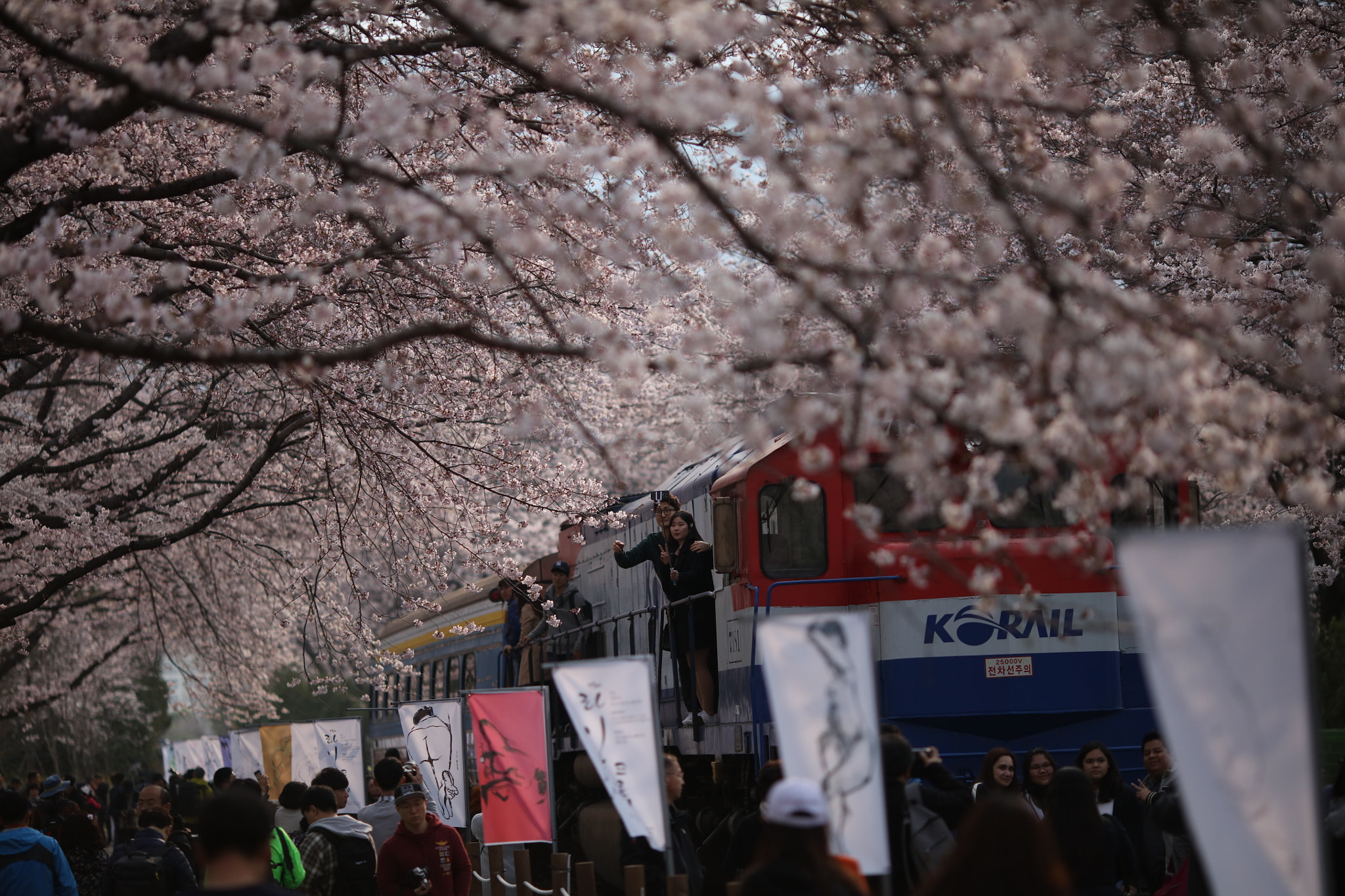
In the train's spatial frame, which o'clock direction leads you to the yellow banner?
The yellow banner is roughly at 6 o'clock from the train.

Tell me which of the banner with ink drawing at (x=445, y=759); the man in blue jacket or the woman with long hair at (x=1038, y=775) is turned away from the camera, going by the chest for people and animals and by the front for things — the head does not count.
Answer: the man in blue jacket

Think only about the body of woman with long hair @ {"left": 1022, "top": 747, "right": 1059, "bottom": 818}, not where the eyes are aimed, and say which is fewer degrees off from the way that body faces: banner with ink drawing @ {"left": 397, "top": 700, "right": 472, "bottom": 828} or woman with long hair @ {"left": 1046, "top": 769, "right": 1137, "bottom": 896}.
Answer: the woman with long hair

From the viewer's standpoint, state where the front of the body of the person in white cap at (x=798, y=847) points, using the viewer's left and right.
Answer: facing away from the viewer

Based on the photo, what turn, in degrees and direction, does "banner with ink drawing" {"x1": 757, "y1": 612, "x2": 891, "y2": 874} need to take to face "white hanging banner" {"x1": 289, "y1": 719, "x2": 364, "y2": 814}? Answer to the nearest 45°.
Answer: approximately 135° to its right

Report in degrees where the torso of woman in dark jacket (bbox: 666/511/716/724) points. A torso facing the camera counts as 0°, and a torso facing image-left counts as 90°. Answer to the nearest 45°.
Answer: approximately 45°

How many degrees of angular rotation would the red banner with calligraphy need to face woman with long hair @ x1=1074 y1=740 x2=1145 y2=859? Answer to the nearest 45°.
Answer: approximately 45° to its left
